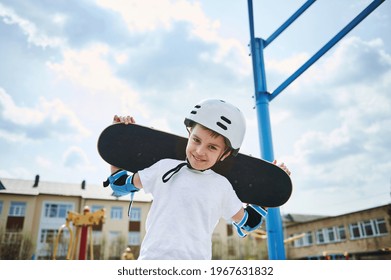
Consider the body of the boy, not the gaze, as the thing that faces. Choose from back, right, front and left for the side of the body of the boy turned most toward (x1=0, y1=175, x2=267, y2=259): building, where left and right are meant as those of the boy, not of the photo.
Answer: back

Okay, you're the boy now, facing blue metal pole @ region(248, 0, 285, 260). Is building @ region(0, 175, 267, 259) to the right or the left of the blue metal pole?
left

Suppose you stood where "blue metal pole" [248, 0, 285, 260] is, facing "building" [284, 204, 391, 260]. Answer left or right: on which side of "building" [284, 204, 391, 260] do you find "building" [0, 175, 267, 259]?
left

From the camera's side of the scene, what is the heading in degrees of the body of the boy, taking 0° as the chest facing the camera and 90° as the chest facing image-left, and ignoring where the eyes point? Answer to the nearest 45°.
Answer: approximately 0°

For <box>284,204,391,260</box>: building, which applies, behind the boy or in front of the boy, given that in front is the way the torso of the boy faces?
behind

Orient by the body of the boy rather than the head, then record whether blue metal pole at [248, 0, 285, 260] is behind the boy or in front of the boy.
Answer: behind
